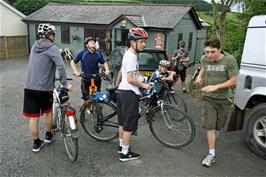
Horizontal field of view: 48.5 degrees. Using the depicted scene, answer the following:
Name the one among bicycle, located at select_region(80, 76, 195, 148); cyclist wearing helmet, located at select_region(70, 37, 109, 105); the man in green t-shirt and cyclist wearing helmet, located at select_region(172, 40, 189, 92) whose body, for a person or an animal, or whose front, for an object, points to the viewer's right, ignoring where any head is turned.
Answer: the bicycle

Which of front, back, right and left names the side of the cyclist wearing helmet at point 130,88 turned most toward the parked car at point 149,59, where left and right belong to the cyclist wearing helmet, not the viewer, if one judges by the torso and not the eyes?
left

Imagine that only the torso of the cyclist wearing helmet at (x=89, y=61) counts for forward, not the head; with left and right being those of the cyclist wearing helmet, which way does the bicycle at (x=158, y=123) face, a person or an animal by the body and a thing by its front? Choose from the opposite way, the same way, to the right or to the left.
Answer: to the left

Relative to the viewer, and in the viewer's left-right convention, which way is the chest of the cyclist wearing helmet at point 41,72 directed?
facing away from the viewer and to the right of the viewer

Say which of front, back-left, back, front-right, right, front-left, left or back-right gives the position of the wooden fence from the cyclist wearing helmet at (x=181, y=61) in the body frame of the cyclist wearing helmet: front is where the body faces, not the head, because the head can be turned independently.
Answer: back-right

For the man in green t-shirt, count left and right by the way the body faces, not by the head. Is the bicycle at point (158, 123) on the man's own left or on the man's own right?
on the man's own right

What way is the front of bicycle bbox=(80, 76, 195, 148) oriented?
to the viewer's right

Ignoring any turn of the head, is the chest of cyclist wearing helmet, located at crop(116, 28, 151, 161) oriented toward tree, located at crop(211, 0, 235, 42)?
no

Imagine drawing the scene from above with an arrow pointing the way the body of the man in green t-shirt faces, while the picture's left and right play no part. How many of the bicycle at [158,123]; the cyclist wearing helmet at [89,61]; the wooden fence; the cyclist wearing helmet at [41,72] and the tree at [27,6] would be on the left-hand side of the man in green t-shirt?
0

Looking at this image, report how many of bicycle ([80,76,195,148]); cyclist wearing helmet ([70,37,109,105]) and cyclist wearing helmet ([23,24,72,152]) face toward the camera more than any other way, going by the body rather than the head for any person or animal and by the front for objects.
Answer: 1

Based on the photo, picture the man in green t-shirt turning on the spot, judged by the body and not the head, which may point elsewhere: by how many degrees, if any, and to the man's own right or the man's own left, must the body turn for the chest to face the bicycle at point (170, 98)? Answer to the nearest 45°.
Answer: approximately 90° to the man's own right

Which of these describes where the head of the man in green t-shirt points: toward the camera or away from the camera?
toward the camera

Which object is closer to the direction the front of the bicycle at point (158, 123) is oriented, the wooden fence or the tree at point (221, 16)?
the tree

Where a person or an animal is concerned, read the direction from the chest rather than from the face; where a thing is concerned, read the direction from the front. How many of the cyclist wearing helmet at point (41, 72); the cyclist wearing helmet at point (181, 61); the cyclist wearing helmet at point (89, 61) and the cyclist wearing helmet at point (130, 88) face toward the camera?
2

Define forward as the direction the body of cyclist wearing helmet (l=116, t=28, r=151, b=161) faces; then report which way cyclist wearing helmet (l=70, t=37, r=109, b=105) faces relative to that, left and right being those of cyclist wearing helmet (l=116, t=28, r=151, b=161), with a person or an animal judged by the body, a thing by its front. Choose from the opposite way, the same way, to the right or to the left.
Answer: to the right

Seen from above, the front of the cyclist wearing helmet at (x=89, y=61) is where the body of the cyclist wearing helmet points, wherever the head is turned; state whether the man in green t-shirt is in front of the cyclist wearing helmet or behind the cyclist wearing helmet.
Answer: in front

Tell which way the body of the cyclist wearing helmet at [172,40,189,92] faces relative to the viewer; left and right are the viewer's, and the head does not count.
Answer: facing the viewer

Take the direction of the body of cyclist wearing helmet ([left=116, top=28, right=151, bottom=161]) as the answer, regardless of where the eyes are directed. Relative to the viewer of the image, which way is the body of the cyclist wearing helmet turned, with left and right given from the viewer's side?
facing to the right of the viewer

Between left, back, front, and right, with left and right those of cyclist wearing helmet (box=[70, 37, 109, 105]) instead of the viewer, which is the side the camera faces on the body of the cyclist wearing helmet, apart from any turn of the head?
front

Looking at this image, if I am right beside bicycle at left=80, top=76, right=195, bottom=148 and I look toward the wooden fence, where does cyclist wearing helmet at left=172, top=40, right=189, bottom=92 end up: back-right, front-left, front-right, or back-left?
front-right

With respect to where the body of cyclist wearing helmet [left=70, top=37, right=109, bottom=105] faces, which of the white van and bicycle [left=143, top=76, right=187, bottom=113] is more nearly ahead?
the white van
